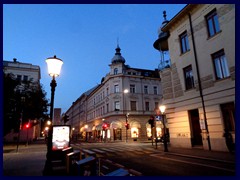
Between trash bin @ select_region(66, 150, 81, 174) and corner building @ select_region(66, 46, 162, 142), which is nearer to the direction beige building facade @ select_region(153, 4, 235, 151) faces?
the trash bin

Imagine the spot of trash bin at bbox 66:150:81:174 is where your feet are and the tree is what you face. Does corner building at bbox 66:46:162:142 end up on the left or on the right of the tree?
right

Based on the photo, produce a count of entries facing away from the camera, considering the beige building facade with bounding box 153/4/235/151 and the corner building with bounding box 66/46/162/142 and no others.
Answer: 0

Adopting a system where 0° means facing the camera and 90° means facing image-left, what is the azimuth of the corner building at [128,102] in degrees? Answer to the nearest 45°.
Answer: approximately 0°

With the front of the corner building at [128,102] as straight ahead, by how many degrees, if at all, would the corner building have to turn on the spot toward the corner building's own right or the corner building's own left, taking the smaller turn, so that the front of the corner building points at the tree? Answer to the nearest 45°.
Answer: approximately 45° to the corner building's own right

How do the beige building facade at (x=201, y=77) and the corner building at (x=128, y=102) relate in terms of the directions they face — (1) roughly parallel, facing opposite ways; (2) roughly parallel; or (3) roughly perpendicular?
roughly perpendicular

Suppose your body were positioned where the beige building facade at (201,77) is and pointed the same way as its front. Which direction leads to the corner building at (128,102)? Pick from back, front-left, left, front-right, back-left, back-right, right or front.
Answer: right

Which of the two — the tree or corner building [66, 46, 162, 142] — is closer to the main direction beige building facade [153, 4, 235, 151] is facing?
the tree

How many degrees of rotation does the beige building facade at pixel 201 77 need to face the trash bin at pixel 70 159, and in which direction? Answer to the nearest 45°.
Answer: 0° — it already faces it

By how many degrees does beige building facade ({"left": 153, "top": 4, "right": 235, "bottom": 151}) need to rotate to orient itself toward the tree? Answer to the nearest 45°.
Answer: approximately 45° to its right

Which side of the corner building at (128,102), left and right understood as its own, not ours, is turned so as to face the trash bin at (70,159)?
front
